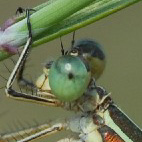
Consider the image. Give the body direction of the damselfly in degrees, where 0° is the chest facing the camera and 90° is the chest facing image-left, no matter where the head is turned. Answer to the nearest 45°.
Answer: approximately 90°
